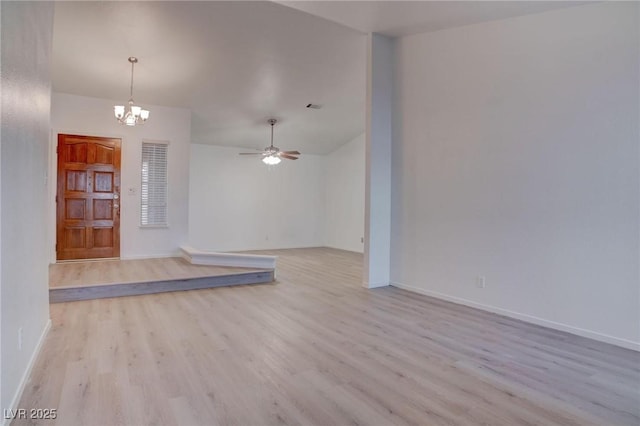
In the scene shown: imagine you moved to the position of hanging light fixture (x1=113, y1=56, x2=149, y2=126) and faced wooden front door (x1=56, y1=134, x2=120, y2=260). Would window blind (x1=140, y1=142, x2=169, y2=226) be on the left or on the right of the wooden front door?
right

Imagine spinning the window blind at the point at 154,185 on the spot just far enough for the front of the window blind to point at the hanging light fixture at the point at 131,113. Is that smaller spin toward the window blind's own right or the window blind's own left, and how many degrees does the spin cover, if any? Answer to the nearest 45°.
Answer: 0° — it already faces it

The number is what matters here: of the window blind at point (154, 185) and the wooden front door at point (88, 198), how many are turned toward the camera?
2

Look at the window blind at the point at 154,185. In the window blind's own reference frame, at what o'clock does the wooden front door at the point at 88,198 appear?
The wooden front door is roughly at 3 o'clock from the window blind.

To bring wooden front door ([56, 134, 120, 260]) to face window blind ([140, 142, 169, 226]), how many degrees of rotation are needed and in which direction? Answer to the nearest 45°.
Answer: approximately 90° to its left

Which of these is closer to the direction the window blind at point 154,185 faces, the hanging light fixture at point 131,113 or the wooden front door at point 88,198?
the hanging light fixture

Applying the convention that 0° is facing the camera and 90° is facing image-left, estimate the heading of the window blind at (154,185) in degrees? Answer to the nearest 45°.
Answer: approximately 0°
